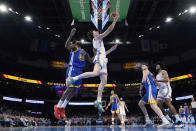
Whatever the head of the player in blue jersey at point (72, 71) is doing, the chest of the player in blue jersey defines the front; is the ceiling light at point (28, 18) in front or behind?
behind

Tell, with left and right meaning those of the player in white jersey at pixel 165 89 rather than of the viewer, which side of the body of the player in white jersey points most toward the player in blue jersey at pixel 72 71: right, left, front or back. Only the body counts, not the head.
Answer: front

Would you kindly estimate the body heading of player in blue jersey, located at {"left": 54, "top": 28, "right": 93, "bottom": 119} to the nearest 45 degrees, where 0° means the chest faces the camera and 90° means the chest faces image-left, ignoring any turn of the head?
approximately 315°

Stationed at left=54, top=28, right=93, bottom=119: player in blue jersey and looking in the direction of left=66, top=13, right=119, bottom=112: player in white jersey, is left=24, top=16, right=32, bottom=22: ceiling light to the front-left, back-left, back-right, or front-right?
back-left

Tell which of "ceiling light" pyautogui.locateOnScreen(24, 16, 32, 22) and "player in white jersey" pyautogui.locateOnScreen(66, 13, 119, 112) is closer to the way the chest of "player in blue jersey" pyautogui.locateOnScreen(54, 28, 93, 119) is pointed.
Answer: the player in white jersey

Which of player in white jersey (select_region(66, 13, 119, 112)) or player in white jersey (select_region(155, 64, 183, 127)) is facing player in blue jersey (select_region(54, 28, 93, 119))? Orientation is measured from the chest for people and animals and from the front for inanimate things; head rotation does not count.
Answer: player in white jersey (select_region(155, 64, 183, 127))
